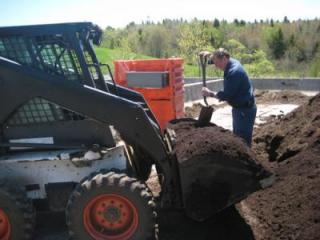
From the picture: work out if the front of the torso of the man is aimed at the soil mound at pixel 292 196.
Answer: no

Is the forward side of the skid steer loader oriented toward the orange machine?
no

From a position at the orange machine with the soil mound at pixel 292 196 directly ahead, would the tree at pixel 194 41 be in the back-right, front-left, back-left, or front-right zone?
back-left

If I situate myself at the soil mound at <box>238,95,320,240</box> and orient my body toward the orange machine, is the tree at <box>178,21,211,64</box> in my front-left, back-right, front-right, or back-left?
front-right

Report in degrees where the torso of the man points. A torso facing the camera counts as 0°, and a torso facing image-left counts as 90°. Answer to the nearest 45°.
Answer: approximately 90°

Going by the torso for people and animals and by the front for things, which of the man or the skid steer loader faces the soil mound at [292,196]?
the skid steer loader

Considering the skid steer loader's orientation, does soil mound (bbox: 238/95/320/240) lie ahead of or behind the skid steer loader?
ahead

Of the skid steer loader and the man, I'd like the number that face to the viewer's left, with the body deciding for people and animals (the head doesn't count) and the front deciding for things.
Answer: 1

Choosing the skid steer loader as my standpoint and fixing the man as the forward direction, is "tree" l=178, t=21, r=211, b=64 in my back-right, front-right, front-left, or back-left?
front-left

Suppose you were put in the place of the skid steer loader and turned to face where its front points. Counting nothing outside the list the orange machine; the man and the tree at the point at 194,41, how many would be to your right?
0

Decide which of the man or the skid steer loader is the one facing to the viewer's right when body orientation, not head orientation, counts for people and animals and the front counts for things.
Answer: the skid steer loader

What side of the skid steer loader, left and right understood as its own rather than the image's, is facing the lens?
right

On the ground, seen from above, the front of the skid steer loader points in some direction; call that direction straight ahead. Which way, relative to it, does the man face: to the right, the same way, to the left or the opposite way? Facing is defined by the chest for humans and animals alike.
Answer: the opposite way

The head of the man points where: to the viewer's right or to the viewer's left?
to the viewer's left

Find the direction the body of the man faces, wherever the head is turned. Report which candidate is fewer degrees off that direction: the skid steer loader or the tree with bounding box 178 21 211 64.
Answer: the skid steer loader

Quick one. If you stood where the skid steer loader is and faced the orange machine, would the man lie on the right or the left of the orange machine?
right

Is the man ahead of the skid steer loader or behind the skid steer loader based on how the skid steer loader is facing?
ahead

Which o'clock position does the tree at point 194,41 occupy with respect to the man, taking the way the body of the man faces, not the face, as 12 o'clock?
The tree is roughly at 3 o'clock from the man.
